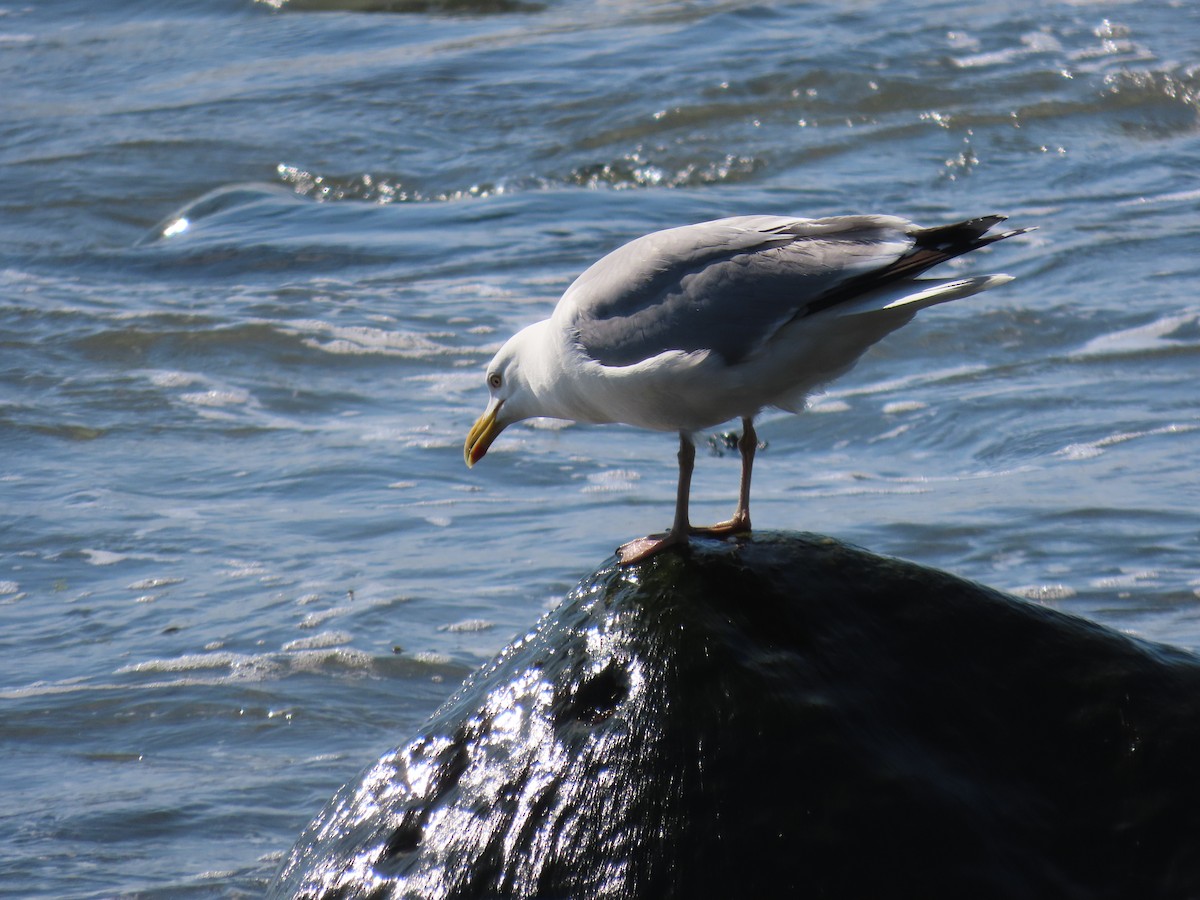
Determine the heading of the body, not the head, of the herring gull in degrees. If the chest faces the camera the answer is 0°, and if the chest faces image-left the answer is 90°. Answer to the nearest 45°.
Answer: approximately 90°
